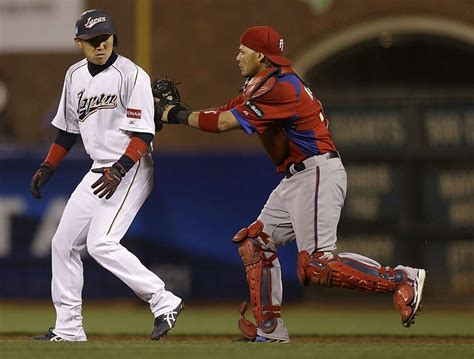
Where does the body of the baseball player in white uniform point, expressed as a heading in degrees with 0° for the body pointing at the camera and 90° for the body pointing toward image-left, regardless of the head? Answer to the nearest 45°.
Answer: approximately 45°
